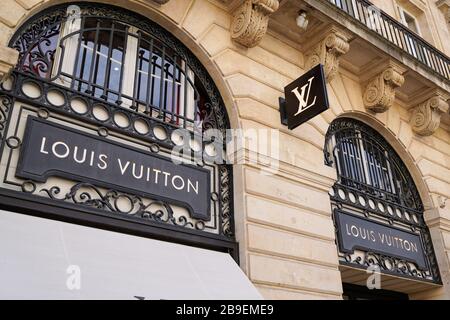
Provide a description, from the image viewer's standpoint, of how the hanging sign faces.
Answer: facing the viewer and to the left of the viewer

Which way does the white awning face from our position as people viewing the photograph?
facing the viewer and to the right of the viewer
